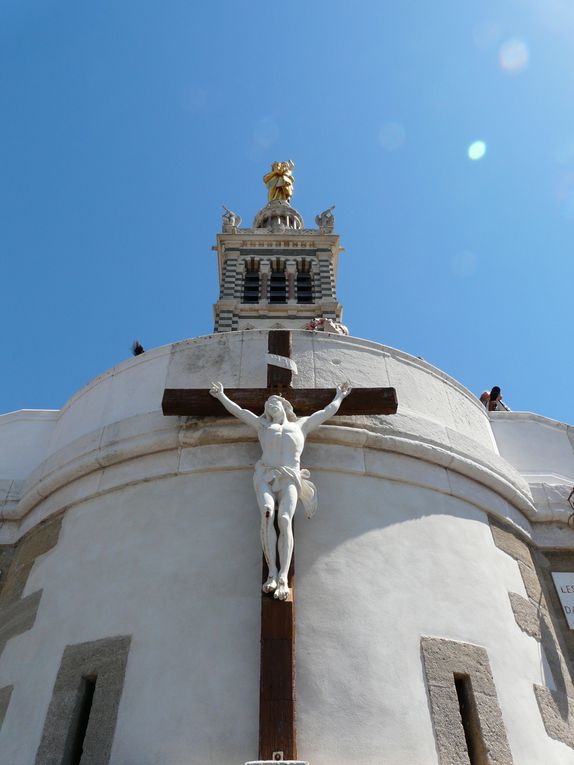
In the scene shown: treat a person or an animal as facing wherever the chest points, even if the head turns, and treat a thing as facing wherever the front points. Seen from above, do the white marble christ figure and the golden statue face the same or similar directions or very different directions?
same or similar directions

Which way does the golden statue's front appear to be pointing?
toward the camera

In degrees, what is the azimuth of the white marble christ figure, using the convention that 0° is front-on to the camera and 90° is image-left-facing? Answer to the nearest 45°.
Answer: approximately 0°

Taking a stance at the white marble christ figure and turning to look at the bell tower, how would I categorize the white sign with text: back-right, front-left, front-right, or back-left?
front-right

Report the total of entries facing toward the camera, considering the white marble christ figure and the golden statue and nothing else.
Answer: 2
